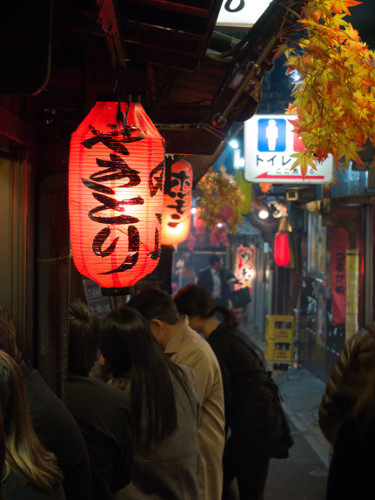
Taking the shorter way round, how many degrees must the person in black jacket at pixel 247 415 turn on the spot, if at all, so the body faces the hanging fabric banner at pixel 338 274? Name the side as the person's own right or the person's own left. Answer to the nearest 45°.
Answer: approximately 90° to the person's own right

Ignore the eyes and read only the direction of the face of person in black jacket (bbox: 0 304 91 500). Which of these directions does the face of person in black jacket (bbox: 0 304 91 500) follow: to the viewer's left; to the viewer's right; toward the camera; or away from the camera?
away from the camera

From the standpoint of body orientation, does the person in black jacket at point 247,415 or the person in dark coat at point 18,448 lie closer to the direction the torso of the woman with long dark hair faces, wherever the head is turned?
the person in black jacket

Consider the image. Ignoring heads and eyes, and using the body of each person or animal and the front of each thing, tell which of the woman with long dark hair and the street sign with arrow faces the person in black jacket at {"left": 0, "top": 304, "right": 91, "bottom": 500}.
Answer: the street sign with arrow

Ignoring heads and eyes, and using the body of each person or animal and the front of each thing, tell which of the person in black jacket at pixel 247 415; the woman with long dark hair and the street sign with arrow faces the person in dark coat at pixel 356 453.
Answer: the street sign with arrow

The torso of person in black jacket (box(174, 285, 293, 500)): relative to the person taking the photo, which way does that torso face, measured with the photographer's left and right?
facing to the left of the viewer

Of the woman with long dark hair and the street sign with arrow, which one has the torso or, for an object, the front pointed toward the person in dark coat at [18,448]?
the street sign with arrow

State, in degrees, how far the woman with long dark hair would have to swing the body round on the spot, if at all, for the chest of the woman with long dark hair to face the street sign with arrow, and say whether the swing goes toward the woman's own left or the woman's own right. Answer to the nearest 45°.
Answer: approximately 45° to the woman's own right

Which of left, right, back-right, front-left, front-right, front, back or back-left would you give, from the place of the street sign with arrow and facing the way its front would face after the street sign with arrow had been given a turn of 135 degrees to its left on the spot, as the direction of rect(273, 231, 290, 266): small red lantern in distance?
front-left
